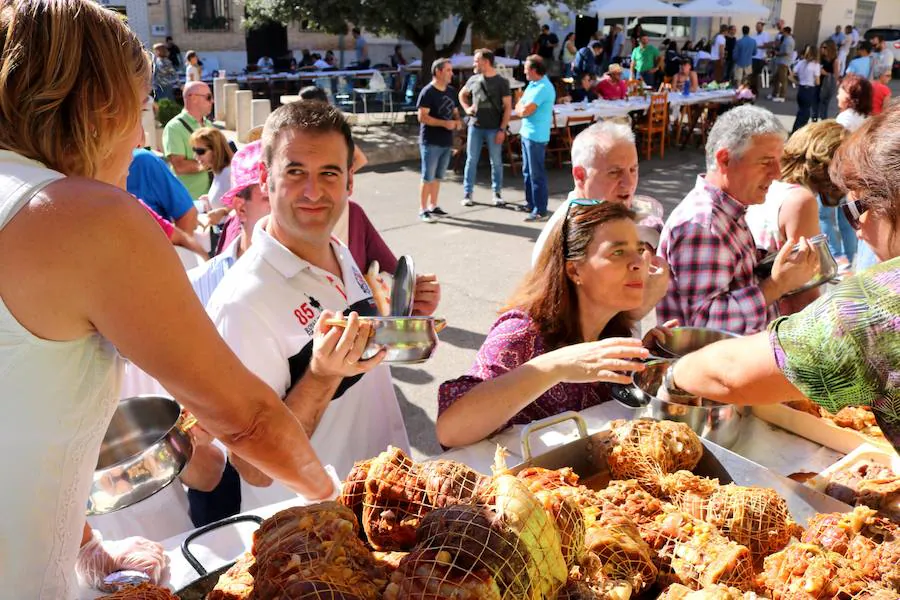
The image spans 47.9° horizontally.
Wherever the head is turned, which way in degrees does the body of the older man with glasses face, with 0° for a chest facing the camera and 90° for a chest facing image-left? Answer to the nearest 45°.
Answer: approximately 270°

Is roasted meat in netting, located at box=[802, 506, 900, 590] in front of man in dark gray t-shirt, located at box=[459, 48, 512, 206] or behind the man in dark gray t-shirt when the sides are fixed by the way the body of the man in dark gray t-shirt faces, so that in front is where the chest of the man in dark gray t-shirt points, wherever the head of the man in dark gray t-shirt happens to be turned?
in front

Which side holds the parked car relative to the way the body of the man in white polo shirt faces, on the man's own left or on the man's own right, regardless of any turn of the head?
on the man's own left

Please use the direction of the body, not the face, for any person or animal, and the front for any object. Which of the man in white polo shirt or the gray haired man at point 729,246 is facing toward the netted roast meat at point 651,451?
the man in white polo shirt

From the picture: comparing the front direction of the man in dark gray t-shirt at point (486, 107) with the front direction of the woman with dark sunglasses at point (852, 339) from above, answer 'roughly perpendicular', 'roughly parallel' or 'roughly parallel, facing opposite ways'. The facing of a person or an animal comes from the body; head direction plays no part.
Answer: roughly perpendicular

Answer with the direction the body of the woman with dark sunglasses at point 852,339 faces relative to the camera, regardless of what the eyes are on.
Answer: to the viewer's left

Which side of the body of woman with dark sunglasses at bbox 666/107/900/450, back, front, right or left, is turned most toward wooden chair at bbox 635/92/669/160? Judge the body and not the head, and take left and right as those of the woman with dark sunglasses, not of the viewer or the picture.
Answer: right

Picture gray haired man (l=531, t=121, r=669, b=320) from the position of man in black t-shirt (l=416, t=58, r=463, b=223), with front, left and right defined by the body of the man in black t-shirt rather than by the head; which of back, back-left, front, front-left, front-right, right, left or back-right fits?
front-right
